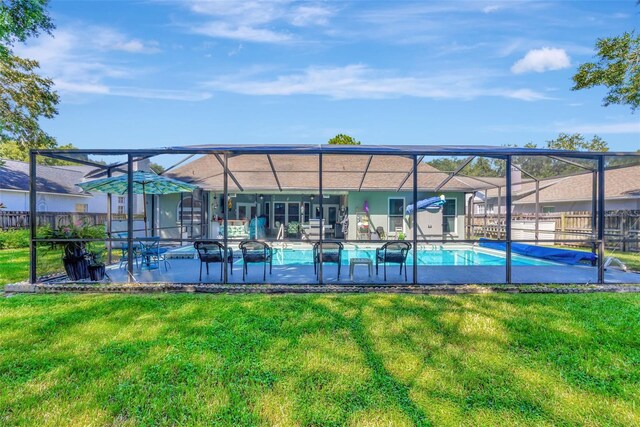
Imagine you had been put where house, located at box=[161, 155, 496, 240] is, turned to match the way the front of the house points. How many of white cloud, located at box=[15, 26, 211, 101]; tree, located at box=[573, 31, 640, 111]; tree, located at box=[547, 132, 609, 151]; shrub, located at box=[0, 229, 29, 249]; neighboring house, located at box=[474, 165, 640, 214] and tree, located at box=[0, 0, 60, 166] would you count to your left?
3

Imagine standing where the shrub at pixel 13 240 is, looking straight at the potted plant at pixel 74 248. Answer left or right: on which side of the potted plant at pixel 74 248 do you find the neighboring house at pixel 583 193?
left

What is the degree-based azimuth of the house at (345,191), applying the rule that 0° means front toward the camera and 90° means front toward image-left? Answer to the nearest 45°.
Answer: approximately 180°

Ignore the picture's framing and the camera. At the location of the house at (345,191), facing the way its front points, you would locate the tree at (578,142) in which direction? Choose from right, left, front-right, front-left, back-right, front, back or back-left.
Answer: front-right

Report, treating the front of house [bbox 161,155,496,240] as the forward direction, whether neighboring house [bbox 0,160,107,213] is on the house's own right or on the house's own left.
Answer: on the house's own left

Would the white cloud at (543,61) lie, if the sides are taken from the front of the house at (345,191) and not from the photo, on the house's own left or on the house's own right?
on the house's own right

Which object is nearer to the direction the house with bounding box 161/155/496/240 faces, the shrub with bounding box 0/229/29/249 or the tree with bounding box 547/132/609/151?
the tree
